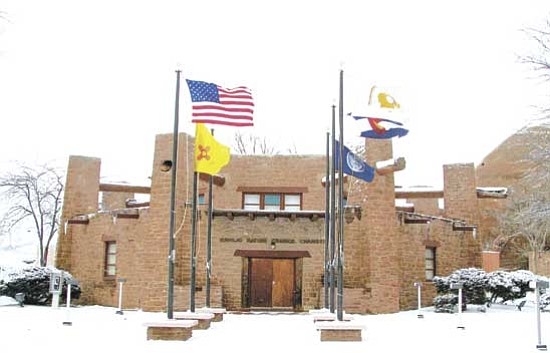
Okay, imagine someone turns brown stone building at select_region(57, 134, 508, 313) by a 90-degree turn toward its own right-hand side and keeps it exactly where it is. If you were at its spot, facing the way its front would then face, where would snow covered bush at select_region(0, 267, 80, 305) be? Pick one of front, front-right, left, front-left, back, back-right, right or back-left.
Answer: front

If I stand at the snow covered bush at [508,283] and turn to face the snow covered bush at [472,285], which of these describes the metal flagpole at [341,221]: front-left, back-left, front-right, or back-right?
front-left

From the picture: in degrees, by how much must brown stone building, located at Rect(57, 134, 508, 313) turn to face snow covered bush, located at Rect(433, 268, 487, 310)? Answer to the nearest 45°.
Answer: approximately 90° to its left

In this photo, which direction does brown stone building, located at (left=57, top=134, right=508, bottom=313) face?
toward the camera

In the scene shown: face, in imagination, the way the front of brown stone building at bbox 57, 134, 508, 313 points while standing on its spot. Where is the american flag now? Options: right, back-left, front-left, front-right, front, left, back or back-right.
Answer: front

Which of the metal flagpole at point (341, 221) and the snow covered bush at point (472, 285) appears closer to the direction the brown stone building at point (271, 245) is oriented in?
the metal flagpole

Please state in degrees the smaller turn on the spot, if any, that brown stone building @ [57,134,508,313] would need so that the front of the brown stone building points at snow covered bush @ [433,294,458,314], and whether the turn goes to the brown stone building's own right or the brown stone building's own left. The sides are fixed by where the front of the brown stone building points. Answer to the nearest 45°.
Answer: approximately 90° to the brown stone building's own left

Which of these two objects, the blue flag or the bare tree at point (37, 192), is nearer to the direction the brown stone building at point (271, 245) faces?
the blue flag

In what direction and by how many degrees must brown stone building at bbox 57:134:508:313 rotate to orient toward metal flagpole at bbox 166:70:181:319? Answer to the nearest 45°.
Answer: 0° — it already faces it

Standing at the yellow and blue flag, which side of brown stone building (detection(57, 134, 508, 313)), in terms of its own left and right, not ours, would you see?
front

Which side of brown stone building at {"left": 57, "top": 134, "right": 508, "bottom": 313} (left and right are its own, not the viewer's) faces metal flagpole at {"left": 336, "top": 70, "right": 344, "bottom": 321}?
front

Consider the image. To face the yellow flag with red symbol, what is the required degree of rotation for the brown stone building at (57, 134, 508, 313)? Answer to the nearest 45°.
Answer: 0° — it already faces it

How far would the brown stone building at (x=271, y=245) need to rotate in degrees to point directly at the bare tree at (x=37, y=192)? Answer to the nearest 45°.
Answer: approximately 135° to its right

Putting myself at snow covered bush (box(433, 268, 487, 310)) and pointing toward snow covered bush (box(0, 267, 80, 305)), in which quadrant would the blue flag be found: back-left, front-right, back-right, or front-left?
front-left
